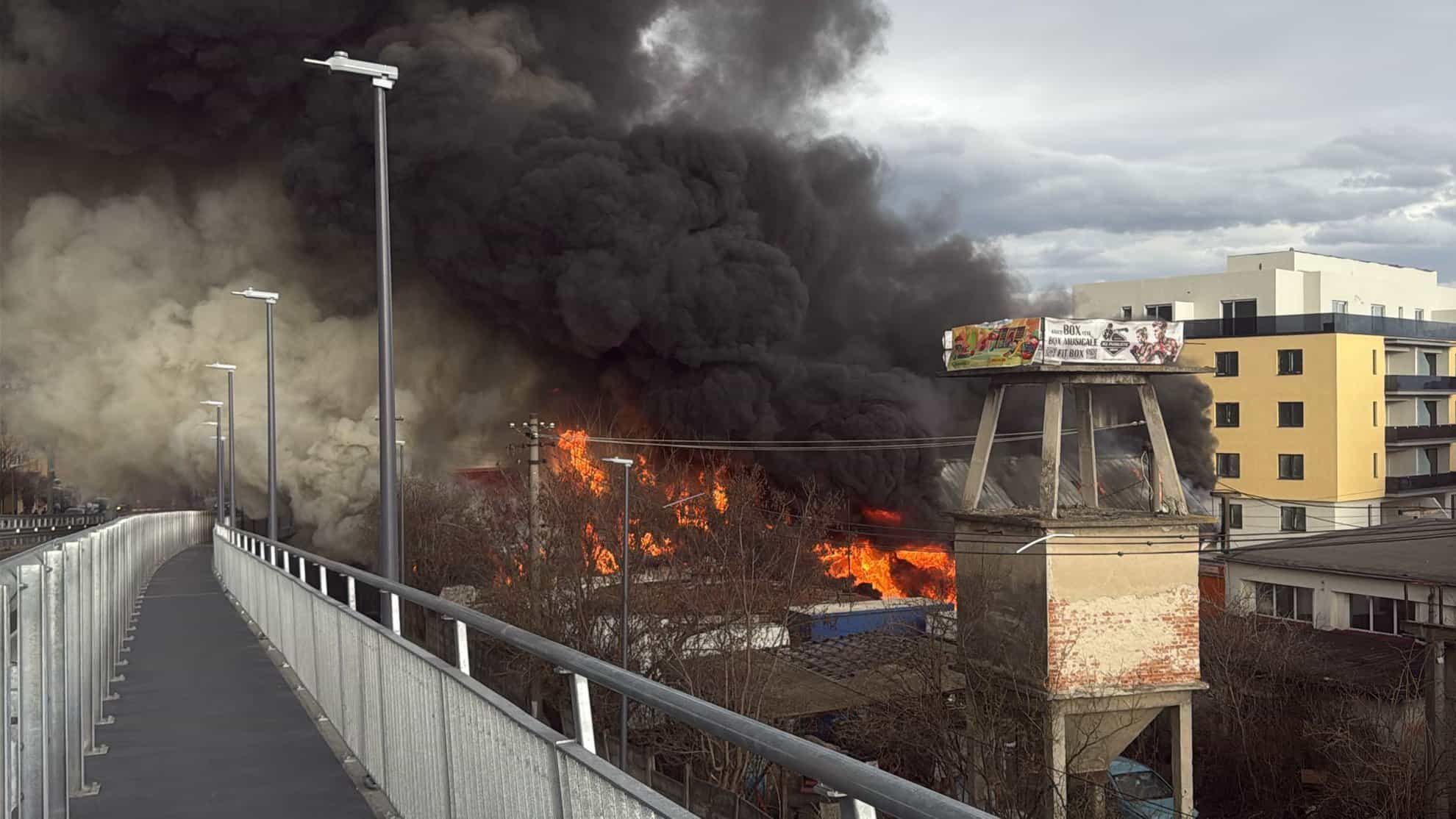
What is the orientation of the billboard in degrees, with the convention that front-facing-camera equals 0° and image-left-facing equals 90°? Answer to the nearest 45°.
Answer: approximately 0°

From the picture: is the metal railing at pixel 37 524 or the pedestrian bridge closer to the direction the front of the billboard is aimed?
the pedestrian bridge

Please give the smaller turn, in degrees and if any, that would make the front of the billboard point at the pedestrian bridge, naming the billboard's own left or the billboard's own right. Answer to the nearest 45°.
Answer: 0° — it already faces it

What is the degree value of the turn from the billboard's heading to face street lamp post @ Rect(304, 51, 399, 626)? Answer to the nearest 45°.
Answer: approximately 45° to its right

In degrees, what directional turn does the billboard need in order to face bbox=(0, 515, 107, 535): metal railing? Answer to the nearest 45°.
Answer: approximately 90° to its right
